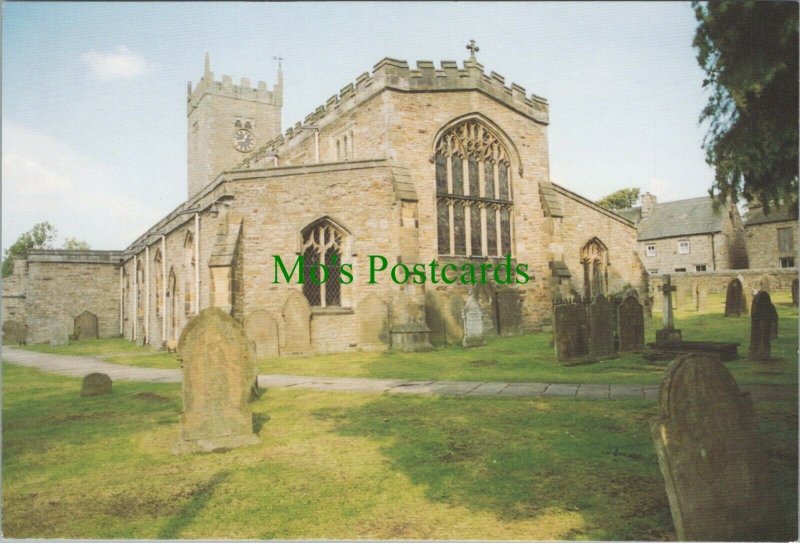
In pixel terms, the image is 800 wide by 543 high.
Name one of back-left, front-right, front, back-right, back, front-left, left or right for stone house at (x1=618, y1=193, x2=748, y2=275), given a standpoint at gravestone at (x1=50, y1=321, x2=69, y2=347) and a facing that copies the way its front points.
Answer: left

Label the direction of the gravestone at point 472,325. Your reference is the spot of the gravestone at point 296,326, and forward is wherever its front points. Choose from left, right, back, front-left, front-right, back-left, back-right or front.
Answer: left

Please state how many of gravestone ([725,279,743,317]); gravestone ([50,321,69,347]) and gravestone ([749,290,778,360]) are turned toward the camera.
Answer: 3

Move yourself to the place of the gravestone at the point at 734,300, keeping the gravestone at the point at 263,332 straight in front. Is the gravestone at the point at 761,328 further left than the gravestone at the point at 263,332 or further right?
left

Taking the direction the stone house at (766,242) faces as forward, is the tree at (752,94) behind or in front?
in front

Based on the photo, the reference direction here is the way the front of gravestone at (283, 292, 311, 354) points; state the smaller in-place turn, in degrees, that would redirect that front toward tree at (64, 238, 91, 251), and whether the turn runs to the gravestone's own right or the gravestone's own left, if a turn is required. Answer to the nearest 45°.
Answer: approximately 135° to the gravestone's own right

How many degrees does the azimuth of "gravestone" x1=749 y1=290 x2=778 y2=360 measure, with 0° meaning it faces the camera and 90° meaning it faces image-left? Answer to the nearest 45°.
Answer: approximately 0°

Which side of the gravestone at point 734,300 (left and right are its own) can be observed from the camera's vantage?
front

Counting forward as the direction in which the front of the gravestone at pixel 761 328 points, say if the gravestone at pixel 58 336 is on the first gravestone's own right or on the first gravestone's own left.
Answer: on the first gravestone's own right

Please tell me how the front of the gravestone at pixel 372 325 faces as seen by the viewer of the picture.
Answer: facing the viewer

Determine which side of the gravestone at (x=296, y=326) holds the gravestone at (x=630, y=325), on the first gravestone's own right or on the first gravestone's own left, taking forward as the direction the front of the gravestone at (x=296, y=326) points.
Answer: on the first gravestone's own left

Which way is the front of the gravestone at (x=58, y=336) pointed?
toward the camera

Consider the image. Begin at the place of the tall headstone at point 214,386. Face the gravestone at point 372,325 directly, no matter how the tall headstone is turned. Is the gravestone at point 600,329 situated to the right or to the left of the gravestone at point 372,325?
right
